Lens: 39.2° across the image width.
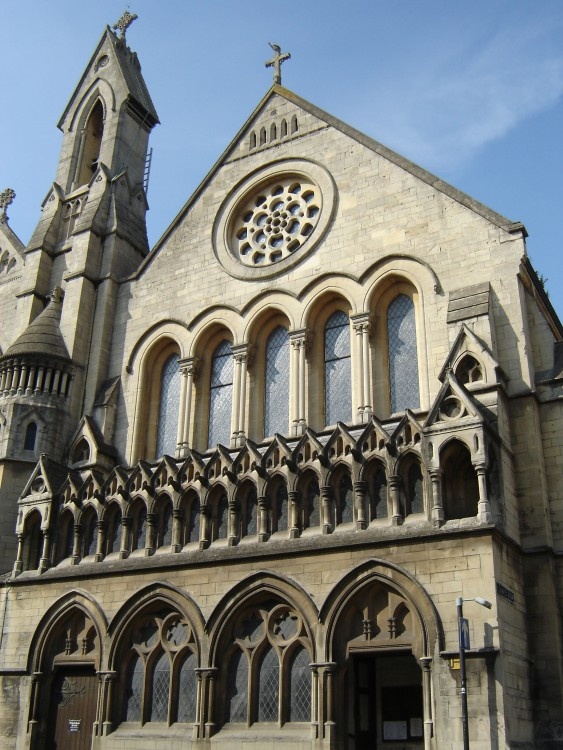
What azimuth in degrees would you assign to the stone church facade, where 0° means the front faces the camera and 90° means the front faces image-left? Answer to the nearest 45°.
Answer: approximately 45°
